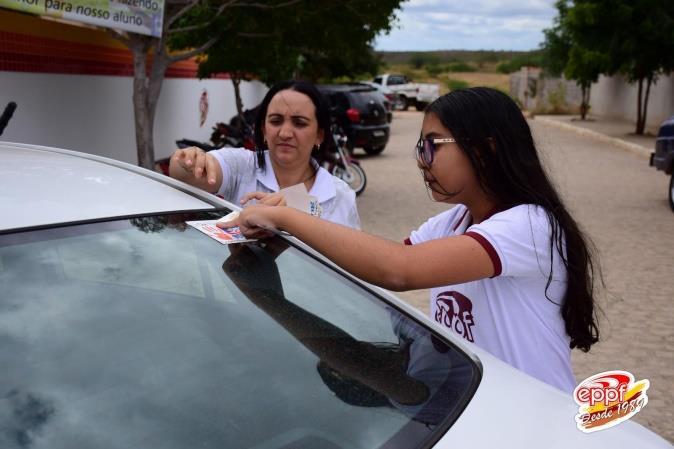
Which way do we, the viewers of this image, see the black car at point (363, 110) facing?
facing away from the viewer and to the left of the viewer

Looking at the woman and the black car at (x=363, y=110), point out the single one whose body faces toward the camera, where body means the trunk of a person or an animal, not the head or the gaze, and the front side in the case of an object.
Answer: the woman

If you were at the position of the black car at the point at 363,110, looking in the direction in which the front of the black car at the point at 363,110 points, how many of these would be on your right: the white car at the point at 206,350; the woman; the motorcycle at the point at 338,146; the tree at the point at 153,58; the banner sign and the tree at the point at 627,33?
1

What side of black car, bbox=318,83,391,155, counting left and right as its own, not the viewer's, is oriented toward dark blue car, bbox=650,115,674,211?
back

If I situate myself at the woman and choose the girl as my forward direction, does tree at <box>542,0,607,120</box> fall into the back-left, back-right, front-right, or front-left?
back-left

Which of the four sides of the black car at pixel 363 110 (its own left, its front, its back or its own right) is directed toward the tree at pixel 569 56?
right

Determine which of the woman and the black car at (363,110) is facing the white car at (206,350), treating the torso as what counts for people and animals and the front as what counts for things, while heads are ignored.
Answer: the woman

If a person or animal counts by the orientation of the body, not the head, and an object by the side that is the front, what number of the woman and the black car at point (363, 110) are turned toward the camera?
1

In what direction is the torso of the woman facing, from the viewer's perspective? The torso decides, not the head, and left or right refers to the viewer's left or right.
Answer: facing the viewer

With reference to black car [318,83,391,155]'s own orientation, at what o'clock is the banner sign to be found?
The banner sign is roughly at 8 o'clock from the black car.

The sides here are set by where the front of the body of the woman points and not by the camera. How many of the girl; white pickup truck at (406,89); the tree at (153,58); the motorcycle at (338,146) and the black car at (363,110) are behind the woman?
4

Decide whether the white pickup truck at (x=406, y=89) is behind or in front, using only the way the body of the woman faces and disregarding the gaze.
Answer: behind

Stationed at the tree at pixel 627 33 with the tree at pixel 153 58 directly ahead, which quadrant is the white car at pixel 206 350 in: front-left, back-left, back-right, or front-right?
front-left
